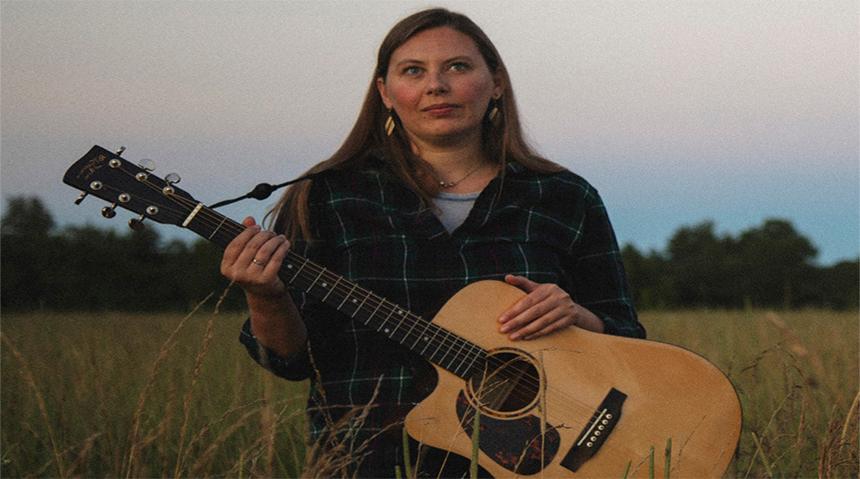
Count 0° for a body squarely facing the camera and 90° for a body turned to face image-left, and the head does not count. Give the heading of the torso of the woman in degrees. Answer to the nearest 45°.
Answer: approximately 0°

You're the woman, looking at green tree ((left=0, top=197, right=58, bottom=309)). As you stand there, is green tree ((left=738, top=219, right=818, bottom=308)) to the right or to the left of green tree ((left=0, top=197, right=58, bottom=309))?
right

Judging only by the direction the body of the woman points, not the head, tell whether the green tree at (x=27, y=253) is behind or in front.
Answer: behind

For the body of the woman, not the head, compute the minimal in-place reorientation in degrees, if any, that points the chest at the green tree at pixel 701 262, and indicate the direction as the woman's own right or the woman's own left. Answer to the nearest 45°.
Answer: approximately 180°

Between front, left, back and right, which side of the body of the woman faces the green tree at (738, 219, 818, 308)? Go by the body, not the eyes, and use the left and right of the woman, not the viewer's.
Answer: back

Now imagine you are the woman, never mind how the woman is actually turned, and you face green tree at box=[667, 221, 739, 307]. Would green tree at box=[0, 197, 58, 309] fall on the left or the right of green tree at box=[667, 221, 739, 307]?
left
